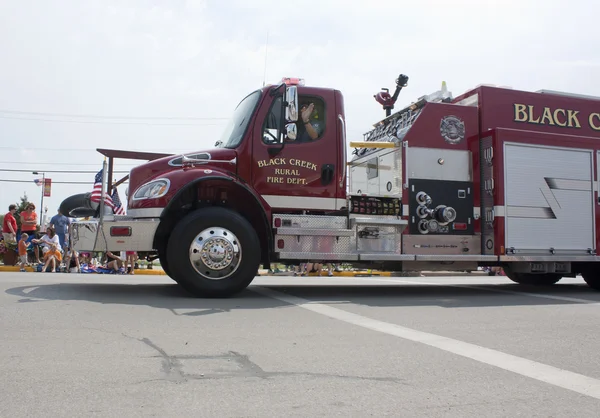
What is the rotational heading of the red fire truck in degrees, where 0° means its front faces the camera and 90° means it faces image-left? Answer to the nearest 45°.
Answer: approximately 90°

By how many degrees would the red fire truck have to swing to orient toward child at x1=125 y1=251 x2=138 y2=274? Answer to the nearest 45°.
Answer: approximately 45° to its right

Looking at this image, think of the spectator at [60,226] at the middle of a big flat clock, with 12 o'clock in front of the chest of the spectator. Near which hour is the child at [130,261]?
The child is roughly at 10 o'clock from the spectator.

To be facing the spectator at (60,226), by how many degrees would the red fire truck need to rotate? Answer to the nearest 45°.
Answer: approximately 45° to its right

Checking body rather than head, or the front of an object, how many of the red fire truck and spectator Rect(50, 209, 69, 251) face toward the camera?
1

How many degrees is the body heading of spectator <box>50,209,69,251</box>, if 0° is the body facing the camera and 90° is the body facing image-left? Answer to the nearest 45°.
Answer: approximately 0°

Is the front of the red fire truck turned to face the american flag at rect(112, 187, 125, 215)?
yes
